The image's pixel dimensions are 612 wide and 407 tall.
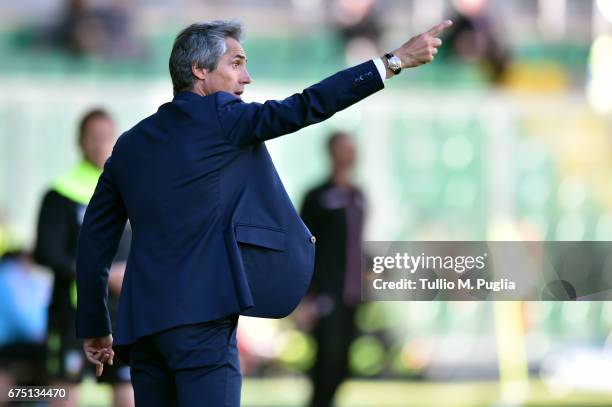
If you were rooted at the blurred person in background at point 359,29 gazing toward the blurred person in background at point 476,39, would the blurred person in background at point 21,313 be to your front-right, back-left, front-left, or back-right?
back-right

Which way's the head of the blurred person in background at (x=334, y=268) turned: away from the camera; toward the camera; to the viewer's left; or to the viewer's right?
toward the camera

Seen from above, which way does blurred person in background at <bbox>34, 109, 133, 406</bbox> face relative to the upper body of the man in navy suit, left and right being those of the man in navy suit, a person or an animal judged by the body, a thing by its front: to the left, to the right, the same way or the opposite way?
to the right

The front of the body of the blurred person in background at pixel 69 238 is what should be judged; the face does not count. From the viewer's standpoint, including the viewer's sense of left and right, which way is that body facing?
facing the viewer and to the right of the viewer

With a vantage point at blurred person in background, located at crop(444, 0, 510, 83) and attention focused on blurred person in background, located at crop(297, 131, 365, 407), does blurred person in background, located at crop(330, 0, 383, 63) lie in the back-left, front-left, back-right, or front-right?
front-right

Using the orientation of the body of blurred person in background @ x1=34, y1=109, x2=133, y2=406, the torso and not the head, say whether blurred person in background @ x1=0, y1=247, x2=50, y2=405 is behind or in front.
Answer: behind

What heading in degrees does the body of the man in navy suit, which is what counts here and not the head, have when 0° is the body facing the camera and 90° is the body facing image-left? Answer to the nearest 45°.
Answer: approximately 225°

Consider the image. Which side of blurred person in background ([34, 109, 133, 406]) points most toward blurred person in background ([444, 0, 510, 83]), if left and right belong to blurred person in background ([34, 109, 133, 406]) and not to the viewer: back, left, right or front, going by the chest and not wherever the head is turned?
left

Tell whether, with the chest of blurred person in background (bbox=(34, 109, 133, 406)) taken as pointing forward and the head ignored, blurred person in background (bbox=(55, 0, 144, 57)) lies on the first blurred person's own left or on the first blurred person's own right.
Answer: on the first blurred person's own left

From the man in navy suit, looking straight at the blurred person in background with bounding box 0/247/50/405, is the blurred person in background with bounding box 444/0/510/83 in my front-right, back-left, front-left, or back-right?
front-right

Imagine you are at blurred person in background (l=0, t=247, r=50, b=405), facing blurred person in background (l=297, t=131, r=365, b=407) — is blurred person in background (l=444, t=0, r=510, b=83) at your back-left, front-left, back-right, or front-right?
front-left

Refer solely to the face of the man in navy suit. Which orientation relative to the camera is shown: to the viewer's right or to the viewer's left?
to the viewer's right

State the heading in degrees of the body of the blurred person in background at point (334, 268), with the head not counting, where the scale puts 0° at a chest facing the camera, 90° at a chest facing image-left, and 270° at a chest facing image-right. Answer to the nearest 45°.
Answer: approximately 315°

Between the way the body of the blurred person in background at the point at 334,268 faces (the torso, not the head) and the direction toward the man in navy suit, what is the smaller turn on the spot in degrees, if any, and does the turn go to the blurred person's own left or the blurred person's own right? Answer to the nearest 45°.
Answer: approximately 45° to the blurred person's own right

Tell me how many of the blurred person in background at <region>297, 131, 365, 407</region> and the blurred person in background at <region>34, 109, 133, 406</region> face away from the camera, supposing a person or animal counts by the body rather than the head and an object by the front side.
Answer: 0

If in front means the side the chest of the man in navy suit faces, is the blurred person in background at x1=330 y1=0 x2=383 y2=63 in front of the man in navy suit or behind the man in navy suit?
in front

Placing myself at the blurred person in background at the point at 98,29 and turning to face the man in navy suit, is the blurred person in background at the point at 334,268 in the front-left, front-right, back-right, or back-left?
front-left
